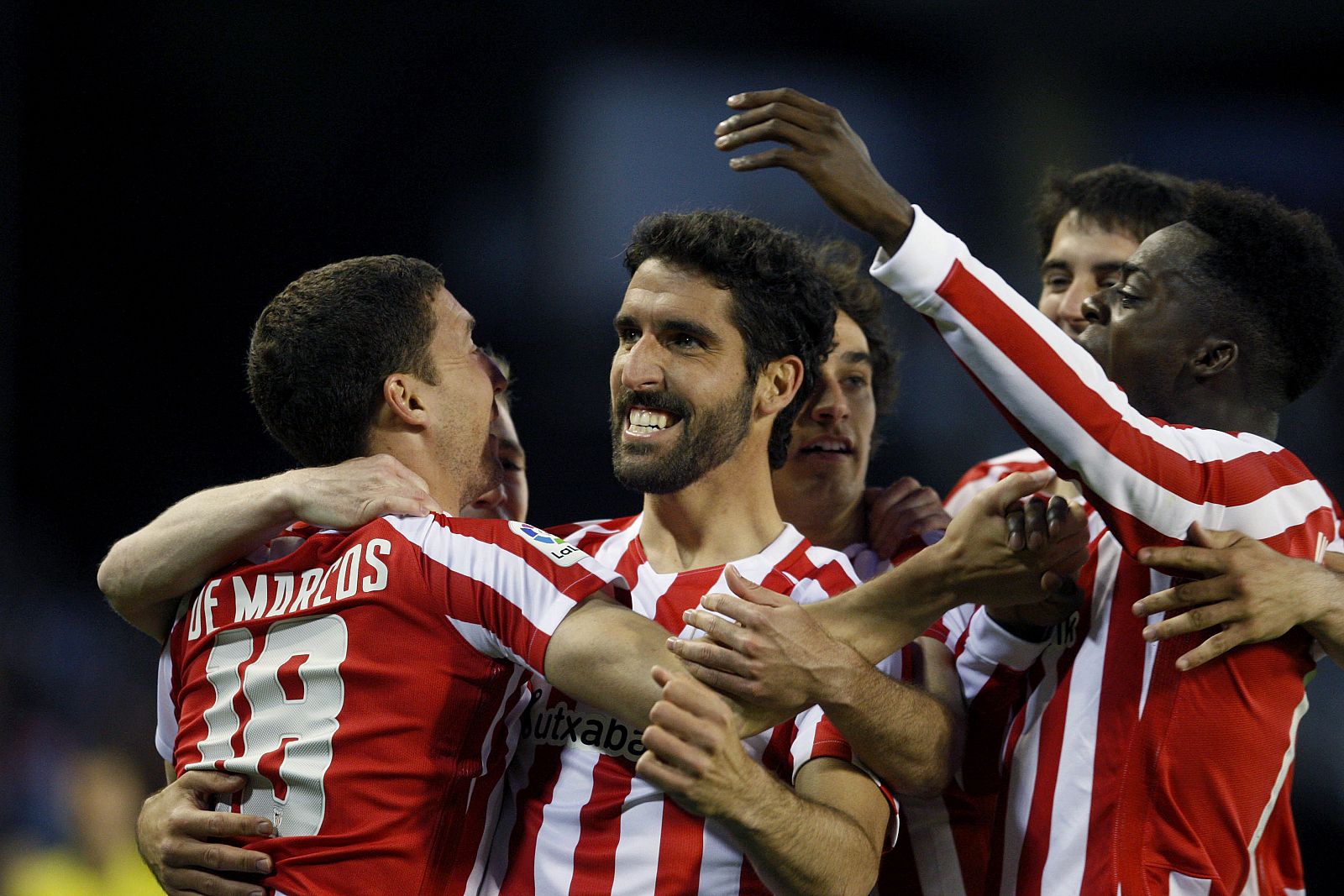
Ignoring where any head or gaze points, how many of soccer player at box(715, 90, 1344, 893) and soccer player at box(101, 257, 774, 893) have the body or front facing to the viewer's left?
1

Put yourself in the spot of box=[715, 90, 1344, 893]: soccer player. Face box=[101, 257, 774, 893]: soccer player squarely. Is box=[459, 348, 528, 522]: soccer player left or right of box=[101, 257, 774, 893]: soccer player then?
right

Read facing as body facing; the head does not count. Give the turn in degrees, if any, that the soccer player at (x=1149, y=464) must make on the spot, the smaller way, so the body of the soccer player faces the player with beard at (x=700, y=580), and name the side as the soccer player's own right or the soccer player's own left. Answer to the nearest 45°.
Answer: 0° — they already face them

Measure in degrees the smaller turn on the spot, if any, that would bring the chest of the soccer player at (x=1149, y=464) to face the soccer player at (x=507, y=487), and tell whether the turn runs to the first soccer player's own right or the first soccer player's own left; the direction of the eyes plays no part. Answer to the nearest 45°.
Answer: approximately 45° to the first soccer player's own right

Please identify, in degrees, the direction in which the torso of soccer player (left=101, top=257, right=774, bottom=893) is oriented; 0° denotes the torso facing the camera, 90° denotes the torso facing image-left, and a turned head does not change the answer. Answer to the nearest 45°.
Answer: approximately 225°

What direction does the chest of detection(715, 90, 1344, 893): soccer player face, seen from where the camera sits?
to the viewer's left

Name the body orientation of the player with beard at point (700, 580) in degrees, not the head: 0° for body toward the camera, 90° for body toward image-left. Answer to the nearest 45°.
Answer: approximately 45°

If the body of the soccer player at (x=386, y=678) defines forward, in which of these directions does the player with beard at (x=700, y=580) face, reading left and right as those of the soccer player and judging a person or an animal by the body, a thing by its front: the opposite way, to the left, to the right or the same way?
the opposite way

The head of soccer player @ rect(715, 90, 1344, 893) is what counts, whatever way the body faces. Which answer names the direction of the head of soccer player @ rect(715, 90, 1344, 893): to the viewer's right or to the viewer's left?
to the viewer's left

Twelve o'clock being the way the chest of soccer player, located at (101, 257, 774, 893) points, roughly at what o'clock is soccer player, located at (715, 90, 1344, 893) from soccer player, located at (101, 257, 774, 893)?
soccer player, located at (715, 90, 1344, 893) is roughly at 2 o'clock from soccer player, located at (101, 257, 774, 893).
